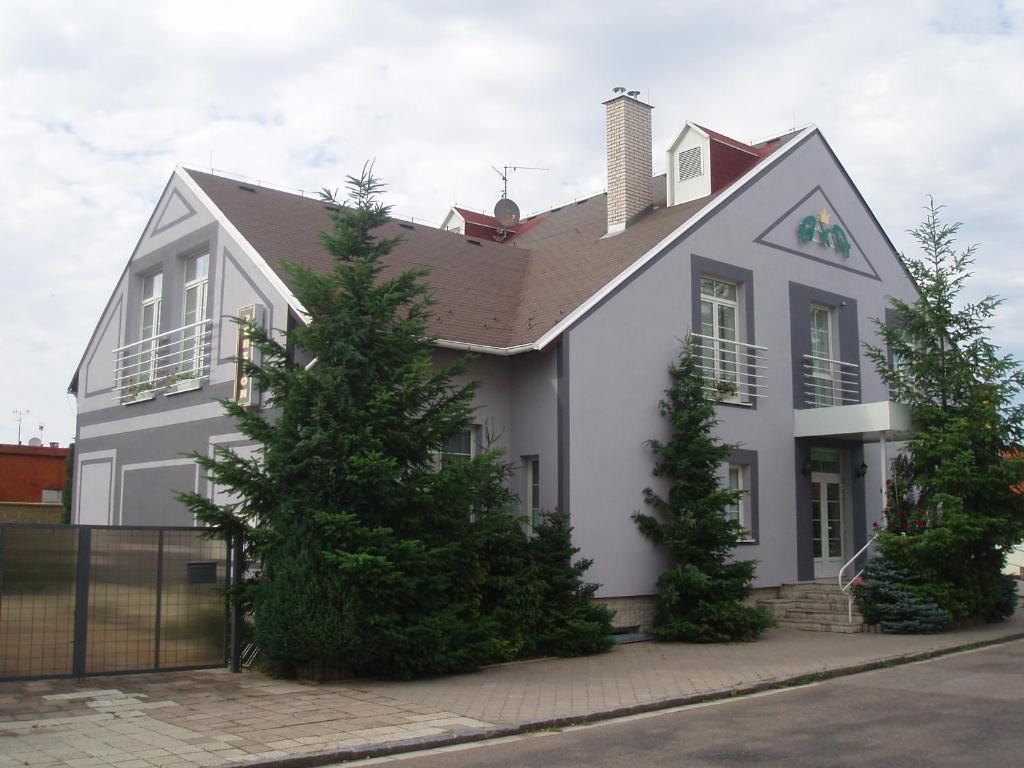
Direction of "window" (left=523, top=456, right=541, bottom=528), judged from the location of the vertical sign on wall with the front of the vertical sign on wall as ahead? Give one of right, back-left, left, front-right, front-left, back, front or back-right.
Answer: back-left

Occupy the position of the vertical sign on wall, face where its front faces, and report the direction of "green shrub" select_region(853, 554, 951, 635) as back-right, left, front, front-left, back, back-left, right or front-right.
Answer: back-left

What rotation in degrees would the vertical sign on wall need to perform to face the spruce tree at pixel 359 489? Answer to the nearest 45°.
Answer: approximately 45° to its left

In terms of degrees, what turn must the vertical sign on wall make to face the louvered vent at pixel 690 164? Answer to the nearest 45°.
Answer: approximately 135° to its left

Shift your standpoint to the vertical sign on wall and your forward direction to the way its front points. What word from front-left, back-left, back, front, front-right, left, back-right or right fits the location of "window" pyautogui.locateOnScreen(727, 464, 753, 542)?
back-left

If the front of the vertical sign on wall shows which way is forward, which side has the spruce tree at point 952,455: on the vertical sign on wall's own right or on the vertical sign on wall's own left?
on the vertical sign on wall's own left

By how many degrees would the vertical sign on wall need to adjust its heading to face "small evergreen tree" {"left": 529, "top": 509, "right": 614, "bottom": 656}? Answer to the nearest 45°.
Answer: approximately 90° to its left

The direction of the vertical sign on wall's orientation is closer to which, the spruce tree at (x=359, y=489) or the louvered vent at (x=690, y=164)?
the spruce tree
